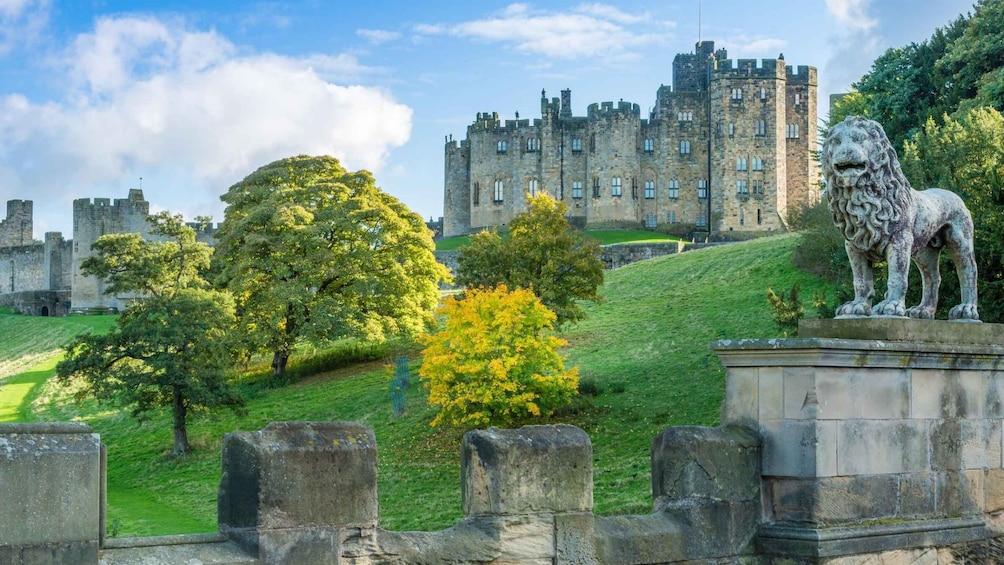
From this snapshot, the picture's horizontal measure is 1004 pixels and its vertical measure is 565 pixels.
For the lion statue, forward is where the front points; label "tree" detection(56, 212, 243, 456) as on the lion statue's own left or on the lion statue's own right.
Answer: on the lion statue's own right

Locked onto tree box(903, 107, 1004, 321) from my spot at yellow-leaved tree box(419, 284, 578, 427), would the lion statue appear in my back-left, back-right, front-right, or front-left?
front-right

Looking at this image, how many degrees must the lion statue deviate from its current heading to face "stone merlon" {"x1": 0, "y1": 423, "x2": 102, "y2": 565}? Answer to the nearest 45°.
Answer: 0° — it already faces it

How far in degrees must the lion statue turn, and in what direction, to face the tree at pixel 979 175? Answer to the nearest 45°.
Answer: approximately 135° to its right

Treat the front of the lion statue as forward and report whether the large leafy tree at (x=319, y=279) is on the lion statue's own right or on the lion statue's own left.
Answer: on the lion statue's own right

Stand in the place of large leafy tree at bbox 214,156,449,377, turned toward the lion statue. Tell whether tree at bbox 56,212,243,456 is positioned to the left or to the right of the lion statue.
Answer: right

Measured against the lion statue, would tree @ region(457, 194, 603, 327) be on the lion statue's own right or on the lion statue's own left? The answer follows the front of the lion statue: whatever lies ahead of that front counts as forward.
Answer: on the lion statue's own right

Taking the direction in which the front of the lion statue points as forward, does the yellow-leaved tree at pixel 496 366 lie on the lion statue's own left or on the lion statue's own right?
on the lion statue's own right

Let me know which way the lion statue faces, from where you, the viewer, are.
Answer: facing the viewer and to the left of the viewer

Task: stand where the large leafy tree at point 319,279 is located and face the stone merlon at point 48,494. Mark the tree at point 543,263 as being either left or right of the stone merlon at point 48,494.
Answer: left
